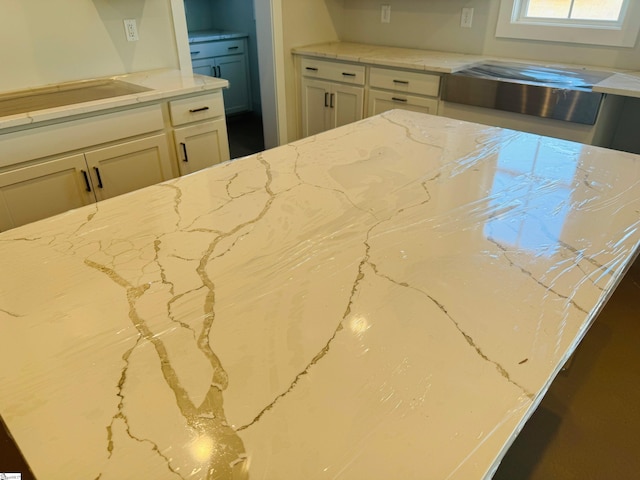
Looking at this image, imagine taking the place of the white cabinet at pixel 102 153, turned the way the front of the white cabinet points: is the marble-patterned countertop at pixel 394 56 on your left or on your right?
on your left

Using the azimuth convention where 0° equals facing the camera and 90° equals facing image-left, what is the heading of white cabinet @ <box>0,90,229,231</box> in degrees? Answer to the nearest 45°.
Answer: approximately 315°

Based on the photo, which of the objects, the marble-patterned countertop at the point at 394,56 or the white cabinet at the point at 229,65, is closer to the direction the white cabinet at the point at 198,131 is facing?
the marble-patterned countertop

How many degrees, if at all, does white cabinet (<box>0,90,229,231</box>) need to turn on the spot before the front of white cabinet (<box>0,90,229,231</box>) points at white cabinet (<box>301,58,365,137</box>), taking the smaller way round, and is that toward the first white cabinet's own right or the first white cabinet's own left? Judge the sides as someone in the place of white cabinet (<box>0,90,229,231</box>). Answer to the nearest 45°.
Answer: approximately 90° to the first white cabinet's own left

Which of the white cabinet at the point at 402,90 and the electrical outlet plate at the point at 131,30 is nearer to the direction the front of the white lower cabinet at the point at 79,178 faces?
the white cabinet

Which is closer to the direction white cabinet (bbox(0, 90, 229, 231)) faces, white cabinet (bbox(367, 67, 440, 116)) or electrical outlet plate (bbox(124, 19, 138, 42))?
the white cabinet

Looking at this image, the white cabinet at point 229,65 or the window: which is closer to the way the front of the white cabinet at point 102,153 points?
the window

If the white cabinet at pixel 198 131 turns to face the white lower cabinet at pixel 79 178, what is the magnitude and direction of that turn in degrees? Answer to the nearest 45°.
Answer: approximately 90° to its right

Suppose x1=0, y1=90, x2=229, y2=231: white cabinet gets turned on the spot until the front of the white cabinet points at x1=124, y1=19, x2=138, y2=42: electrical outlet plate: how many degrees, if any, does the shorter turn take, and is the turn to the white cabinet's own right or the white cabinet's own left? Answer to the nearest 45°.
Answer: approximately 135° to the white cabinet's own left
